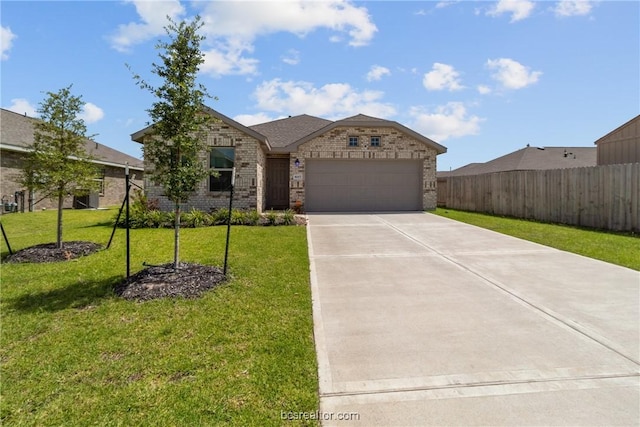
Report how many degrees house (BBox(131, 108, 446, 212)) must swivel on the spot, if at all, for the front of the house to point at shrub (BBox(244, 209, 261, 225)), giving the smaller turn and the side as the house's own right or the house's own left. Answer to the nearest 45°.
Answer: approximately 45° to the house's own right

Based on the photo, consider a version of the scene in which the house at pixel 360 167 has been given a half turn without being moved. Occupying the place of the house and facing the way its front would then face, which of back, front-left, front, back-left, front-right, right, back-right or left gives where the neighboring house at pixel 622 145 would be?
right

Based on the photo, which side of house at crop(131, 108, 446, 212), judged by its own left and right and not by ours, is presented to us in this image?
front

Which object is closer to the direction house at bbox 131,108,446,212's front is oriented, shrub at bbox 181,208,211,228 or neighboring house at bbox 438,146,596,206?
the shrub

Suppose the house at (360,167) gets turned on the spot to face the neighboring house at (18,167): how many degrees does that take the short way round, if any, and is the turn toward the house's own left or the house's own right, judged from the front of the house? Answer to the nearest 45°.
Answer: approximately 90° to the house's own right

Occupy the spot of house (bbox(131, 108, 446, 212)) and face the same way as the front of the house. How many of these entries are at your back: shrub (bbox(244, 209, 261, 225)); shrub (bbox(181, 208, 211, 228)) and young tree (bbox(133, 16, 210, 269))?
0

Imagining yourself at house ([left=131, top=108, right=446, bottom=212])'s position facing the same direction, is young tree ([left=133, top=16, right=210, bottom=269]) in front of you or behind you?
in front

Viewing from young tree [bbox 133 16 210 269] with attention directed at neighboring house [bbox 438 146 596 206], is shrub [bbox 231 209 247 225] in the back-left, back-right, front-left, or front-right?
front-left

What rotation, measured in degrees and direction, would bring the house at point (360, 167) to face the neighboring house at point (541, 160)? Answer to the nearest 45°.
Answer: approximately 135° to its left

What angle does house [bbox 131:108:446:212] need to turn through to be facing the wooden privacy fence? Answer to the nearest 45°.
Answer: approximately 45° to its left
